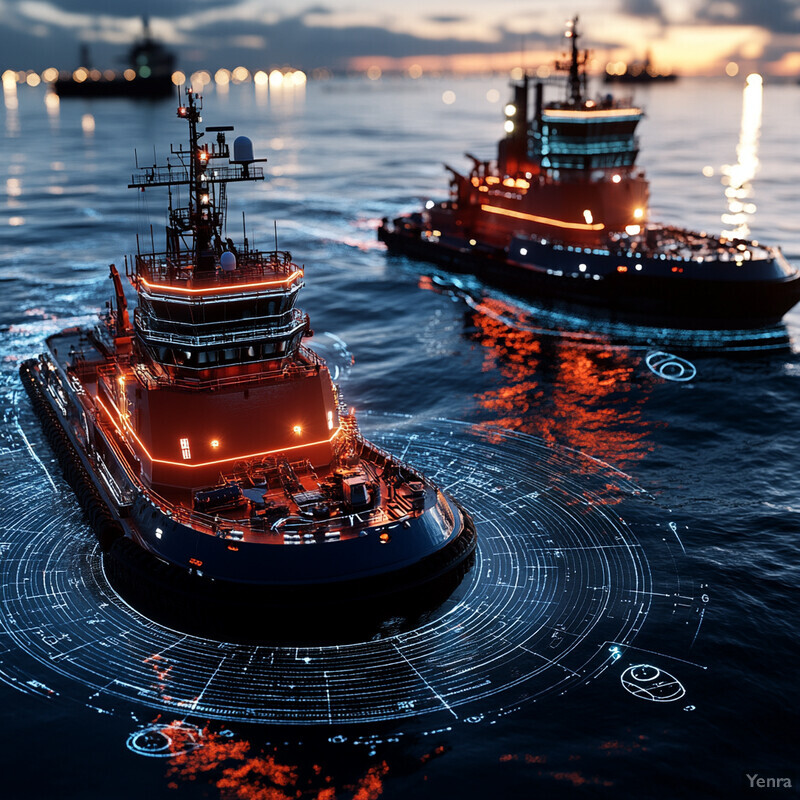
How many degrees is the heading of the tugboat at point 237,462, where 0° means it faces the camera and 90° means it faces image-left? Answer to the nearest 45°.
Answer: approximately 315°
